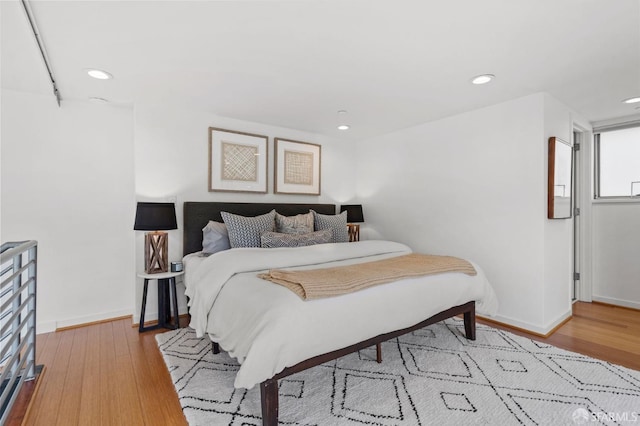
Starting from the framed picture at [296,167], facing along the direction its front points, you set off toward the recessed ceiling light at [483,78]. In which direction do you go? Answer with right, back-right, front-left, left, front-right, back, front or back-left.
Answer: front

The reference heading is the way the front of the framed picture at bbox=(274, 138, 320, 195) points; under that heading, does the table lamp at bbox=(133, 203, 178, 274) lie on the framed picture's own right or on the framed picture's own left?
on the framed picture's own right

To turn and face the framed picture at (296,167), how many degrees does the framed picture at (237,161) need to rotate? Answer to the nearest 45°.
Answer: approximately 45° to its left

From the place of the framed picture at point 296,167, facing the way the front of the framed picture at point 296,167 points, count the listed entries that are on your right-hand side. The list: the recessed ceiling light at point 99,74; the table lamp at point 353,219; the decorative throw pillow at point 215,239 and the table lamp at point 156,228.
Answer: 3

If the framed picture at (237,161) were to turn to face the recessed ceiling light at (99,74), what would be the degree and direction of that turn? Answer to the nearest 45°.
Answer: approximately 90° to its right

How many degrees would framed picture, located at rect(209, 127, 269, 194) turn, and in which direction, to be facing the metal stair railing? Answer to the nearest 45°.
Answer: approximately 90° to its right

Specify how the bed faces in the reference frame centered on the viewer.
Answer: facing the viewer and to the right of the viewer

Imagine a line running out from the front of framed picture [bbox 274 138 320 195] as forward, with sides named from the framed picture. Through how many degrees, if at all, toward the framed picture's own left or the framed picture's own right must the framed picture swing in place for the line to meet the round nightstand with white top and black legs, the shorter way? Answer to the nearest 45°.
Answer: approximately 90° to the framed picture's own right

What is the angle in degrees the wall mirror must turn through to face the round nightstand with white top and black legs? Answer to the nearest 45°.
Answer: approximately 90° to its right

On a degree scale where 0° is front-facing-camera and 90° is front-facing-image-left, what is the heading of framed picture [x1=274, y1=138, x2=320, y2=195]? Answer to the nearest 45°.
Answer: approximately 315°
